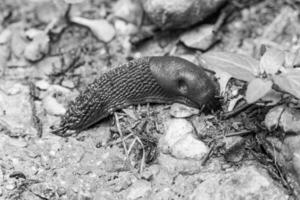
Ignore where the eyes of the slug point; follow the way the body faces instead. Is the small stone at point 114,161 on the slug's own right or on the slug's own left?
on the slug's own right

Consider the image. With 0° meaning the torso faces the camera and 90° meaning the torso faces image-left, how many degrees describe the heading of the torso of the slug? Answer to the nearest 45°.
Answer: approximately 270°

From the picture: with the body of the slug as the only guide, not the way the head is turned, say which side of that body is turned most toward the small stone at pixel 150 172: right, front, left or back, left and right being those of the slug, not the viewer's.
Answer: right

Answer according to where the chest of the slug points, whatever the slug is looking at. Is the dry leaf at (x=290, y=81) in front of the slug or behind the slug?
in front

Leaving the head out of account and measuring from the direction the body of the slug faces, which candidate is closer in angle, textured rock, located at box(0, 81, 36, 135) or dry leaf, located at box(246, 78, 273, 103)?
the dry leaf

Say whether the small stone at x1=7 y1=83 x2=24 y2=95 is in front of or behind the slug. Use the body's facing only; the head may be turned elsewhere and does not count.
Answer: behind

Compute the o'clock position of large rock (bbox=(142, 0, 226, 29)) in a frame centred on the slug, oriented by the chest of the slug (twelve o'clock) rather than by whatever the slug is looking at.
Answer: The large rock is roughly at 10 o'clock from the slug.

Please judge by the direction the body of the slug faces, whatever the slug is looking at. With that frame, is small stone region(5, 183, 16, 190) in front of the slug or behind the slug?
behind

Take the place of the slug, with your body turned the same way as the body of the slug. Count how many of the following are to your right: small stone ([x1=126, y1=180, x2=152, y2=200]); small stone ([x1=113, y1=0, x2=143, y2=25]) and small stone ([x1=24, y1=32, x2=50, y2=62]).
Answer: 1

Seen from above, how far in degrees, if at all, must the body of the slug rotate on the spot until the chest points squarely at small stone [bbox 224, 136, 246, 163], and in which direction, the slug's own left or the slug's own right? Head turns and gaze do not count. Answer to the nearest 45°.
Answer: approximately 45° to the slug's own right

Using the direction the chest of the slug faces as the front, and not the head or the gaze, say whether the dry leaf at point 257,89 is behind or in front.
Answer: in front

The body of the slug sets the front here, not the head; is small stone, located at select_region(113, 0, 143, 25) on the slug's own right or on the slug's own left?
on the slug's own left

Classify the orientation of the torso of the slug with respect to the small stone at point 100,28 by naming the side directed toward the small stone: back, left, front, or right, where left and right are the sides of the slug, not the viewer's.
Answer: left

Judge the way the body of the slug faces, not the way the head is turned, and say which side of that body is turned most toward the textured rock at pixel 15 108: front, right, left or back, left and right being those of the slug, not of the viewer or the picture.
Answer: back
